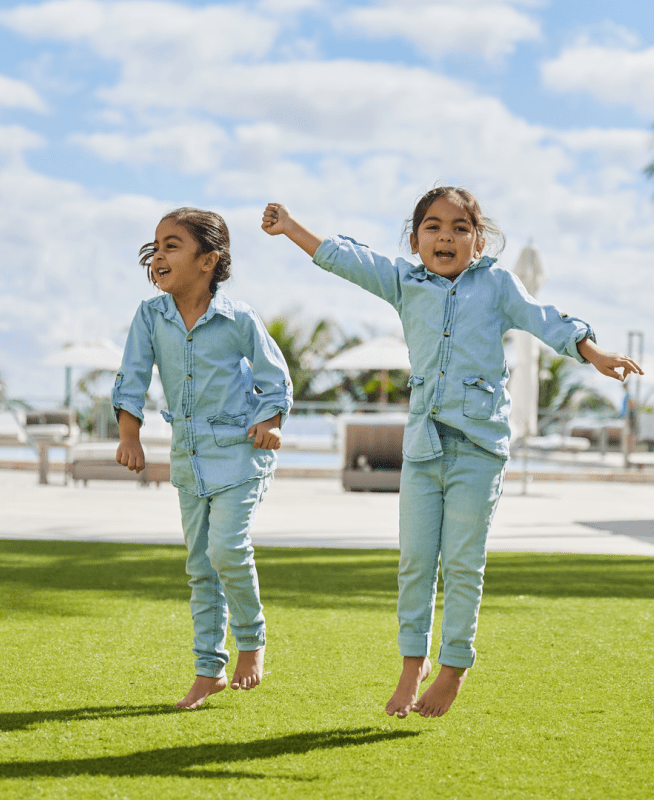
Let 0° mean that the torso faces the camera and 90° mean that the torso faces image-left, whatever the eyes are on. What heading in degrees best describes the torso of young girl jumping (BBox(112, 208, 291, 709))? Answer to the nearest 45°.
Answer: approximately 45°

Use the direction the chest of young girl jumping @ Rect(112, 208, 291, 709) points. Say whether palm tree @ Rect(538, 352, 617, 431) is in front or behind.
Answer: behind

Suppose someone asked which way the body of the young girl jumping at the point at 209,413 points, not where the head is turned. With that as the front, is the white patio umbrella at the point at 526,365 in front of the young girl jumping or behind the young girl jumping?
behind

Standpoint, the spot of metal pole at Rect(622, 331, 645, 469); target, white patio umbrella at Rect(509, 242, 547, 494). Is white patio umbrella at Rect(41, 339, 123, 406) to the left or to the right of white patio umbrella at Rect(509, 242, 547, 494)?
right

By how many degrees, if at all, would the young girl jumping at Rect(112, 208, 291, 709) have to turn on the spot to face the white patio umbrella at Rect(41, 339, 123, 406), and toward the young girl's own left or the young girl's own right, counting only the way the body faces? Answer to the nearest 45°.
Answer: approximately 135° to the young girl's own right

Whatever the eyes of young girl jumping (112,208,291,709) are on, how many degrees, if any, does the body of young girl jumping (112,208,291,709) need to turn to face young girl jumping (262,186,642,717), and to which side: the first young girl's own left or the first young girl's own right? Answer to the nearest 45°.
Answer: approximately 135° to the first young girl's own left

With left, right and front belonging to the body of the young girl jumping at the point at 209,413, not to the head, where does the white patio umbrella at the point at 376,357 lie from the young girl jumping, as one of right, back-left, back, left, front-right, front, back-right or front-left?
back-right

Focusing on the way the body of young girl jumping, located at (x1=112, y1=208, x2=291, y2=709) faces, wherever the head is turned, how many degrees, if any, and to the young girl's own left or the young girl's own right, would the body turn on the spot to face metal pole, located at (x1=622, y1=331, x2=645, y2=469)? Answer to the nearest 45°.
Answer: approximately 180°
